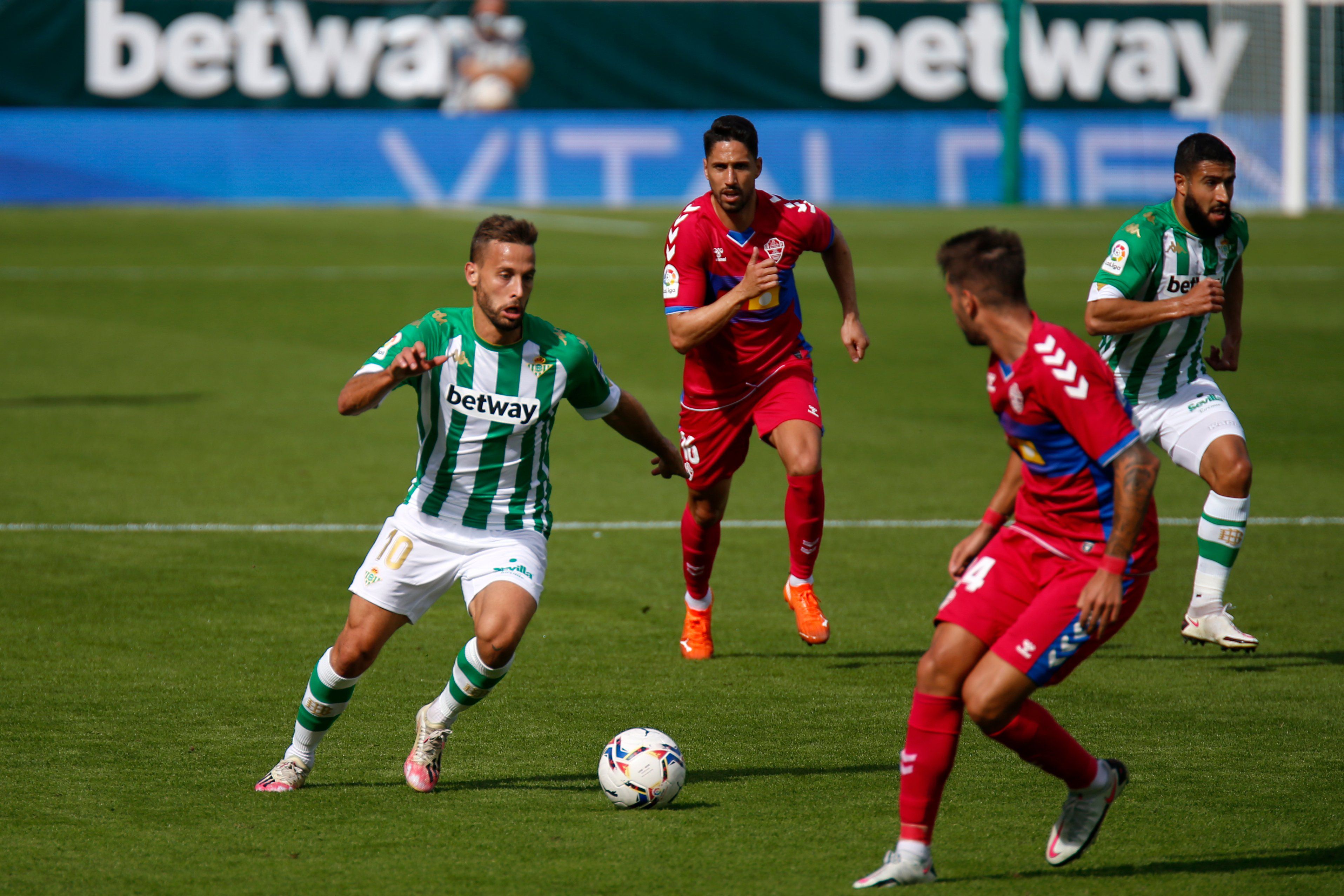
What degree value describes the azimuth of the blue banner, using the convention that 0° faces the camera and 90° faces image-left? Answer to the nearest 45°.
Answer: approximately 0°

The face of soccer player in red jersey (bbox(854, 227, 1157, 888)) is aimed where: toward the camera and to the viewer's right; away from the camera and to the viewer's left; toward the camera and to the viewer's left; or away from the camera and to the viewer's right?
away from the camera and to the viewer's left

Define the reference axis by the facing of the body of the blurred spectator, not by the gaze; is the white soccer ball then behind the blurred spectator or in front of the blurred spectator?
in front

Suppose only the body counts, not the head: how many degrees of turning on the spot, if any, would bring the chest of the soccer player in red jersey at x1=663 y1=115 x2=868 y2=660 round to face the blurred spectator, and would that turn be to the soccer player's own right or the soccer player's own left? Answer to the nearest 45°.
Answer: approximately 180°

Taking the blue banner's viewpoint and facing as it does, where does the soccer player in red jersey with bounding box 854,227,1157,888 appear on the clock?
The soccer player in red jersey is roughly at 12 o'clock from the blue banner.

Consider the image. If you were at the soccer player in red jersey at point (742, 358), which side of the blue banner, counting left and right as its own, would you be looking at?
front

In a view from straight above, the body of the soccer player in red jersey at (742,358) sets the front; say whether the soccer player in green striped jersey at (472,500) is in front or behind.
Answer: in front

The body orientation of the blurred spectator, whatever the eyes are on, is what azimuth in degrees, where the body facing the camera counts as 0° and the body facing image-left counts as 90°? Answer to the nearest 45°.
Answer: approximately 0°
